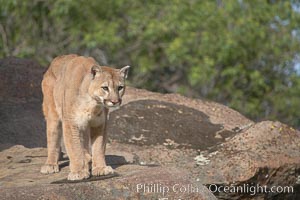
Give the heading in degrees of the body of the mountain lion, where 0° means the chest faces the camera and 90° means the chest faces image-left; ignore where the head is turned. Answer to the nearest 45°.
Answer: approximately 315°
